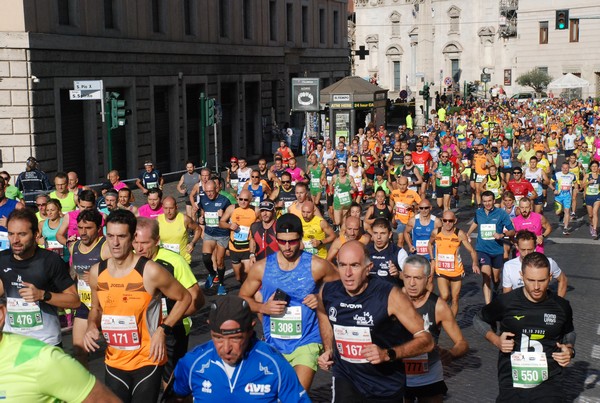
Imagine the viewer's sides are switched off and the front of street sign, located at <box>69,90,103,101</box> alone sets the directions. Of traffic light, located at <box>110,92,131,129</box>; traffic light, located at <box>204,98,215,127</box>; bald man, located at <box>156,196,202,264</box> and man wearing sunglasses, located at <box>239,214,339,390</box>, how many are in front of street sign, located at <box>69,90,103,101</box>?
2

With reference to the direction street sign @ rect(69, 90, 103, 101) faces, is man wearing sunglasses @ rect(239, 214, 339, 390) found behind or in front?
in front

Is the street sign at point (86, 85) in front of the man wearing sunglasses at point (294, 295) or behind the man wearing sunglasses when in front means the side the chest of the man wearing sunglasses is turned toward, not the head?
behind

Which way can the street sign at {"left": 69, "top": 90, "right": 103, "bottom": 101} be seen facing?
toward the camera

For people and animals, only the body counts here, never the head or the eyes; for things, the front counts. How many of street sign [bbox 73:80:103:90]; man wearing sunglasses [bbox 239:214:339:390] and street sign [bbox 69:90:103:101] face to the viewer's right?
0

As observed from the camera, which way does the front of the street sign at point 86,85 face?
facing the viewer

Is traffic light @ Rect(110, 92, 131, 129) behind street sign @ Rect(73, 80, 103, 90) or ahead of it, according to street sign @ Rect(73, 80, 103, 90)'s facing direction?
behind
